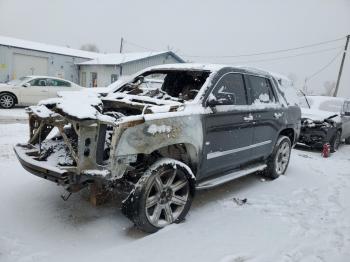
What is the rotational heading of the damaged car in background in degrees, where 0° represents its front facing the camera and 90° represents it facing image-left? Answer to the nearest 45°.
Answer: approximately 45°

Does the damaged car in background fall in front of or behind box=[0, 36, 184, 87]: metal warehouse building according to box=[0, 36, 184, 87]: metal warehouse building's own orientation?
in front

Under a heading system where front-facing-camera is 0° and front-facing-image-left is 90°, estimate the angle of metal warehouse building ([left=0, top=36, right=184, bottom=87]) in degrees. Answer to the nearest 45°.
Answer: approximately 315°

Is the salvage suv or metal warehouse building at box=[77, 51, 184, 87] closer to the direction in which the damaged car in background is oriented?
the salvage suv

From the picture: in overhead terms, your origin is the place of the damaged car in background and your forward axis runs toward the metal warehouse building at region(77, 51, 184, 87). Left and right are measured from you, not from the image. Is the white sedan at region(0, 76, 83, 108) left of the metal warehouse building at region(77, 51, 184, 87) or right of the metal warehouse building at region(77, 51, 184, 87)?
left

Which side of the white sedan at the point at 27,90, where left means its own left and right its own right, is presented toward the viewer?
left

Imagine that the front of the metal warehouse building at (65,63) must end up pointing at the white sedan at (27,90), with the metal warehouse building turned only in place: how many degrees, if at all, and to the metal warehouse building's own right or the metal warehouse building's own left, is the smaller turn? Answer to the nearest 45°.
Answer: approximately 45° to the metal warehouse building's own right

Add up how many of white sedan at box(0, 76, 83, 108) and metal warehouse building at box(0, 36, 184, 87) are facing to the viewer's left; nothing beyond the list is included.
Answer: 1

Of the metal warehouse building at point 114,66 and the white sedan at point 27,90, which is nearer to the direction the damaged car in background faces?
the white sedan

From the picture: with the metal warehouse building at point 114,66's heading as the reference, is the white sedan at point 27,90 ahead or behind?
ahead

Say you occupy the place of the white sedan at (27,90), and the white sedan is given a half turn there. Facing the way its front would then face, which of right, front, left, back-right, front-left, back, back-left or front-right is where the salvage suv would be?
right

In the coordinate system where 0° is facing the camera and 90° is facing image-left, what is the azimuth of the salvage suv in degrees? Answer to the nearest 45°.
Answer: approximately 45°

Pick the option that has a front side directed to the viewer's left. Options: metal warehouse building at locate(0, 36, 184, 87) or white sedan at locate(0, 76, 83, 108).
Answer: the white sedan

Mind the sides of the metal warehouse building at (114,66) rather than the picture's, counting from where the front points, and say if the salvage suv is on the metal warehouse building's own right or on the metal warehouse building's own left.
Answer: on the metal warehouse building's own left

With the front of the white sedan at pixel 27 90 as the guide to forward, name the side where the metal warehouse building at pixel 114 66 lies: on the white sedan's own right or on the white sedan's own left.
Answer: on the white sedan's own right

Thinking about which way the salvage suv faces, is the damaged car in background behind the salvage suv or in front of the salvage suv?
behind
